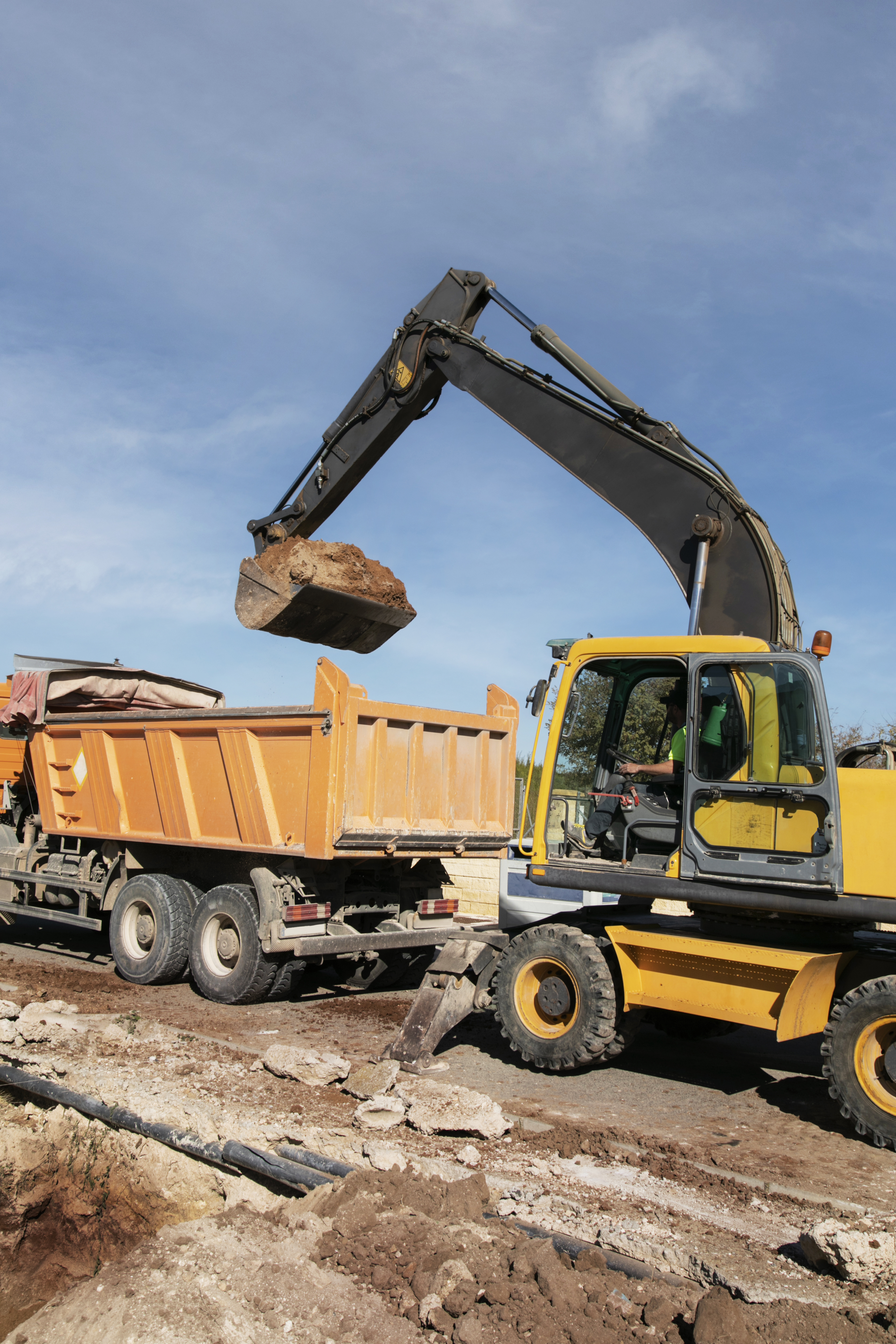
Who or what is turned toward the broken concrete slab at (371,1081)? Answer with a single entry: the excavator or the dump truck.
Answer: the excavator

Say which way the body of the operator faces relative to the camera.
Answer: to the viewer's left

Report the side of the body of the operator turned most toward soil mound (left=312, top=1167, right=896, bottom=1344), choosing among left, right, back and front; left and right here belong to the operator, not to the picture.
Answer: left

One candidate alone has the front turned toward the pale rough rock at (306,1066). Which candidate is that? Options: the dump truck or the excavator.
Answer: the excavator

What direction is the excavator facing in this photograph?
to the viewer's left

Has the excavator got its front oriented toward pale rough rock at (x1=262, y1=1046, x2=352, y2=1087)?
yes

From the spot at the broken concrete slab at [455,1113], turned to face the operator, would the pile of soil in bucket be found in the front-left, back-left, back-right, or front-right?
front-left

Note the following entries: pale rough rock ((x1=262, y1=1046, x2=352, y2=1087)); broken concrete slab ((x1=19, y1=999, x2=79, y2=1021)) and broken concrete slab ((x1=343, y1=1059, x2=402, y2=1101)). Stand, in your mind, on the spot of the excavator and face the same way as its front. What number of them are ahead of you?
3

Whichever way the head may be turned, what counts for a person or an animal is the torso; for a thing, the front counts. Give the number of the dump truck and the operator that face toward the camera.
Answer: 0

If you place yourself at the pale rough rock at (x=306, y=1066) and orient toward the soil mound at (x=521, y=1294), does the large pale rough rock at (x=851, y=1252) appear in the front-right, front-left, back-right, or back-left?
front-left

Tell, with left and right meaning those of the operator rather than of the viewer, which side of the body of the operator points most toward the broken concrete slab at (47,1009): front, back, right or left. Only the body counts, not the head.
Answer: front

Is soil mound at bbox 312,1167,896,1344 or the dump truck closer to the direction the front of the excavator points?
the dump truck

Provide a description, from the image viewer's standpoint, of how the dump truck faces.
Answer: facing away from the viewer and to the left of the viewer

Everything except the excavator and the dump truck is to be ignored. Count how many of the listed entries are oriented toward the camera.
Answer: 0

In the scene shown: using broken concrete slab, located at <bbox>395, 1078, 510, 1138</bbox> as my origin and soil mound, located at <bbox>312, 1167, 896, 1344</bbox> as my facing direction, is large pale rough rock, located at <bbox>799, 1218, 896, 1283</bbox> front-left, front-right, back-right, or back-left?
front-left

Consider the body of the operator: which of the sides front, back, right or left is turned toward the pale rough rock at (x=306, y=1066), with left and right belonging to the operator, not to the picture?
front

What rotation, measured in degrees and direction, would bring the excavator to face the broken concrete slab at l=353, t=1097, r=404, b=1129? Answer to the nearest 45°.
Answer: approximately 45° to its left

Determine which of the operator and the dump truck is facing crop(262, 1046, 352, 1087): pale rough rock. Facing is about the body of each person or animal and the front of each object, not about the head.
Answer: the operator

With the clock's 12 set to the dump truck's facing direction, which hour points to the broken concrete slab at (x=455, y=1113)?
The broken concrete slab is roughly at 7 o'clock from the dump truck.
